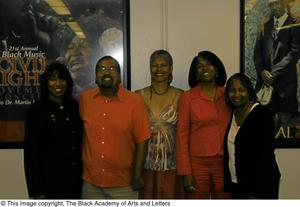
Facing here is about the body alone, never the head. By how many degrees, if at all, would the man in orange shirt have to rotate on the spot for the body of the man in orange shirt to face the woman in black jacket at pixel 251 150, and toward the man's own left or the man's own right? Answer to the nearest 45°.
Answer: approximately 90° to the man's own left

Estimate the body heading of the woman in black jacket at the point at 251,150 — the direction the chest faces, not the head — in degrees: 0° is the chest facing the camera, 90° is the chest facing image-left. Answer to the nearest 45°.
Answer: approximately 45°

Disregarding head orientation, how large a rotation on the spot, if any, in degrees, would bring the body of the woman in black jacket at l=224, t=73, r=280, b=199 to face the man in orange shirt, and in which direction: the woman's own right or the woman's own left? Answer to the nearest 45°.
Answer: approximately 45° to the woman's own right

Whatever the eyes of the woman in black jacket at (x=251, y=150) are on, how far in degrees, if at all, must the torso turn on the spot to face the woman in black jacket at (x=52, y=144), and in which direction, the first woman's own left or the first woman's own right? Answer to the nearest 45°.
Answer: approximately 45° to the first woman's own right
